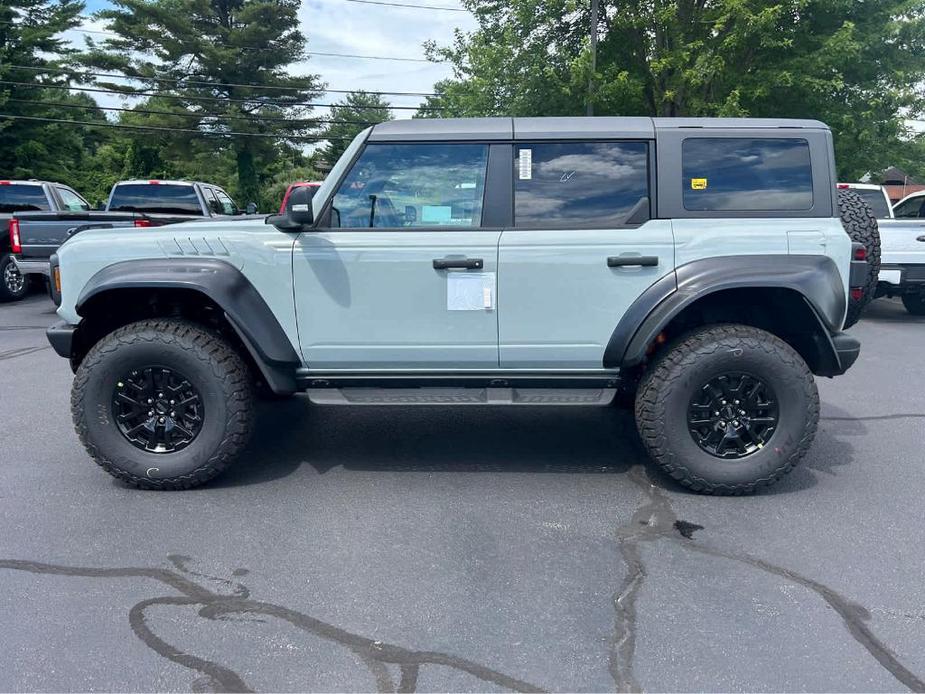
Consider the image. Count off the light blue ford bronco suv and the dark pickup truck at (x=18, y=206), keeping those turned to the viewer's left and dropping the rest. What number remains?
1

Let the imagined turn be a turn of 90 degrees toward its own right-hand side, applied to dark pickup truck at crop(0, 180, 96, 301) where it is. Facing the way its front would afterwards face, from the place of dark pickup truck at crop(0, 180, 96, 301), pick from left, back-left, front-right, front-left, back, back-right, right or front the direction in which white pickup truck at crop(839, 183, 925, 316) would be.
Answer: front

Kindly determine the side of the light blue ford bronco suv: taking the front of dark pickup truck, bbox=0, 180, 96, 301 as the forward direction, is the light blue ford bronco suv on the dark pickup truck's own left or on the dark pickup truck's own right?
on the dark pickup truck's own right

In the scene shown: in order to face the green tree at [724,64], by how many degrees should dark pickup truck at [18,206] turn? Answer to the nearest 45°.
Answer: approximately 45° to its right

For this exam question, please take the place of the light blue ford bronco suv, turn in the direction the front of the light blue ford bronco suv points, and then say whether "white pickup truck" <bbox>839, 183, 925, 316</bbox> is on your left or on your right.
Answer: on your right

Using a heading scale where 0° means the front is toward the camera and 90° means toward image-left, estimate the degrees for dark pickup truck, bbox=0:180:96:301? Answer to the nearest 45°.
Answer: approximately 225°

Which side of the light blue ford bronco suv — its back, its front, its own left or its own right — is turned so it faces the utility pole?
right

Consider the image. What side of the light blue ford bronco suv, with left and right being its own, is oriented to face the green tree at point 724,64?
right

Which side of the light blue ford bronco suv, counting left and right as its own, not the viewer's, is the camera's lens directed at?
left

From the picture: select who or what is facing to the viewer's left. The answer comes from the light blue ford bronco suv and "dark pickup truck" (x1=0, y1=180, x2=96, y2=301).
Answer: the light blue ford bronco suv

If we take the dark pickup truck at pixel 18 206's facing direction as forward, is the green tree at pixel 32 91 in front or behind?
in front
